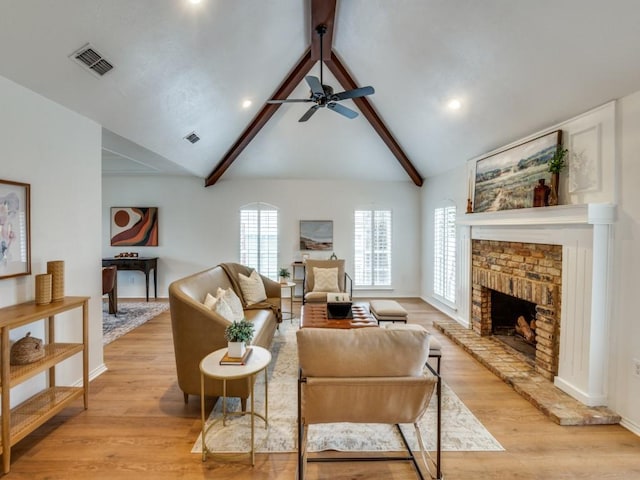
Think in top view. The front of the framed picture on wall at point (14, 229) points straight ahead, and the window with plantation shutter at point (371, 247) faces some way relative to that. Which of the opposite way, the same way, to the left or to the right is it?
to the right

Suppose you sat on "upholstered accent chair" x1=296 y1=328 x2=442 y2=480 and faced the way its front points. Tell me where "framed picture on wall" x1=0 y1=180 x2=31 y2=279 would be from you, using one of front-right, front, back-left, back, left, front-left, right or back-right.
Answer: left

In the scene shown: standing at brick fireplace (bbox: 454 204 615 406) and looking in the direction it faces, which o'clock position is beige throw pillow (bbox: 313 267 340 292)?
The beige throw pillow is roughly at 2 o'clock from the brick fireplace.

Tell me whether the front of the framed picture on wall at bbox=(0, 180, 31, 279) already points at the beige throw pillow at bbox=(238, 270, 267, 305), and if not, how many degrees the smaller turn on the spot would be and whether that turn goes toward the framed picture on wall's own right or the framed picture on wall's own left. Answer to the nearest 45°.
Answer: approximately 45° to the framed picture on wall's own left

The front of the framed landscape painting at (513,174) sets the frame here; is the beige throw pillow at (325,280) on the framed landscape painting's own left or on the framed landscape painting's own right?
on the framed landscape painting's own right

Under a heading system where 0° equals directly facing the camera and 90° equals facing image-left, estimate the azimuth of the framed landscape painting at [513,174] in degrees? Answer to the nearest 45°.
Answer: approximately 45°

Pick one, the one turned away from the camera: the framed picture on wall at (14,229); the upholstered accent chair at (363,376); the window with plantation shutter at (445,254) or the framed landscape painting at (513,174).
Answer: the upholstered accent chair

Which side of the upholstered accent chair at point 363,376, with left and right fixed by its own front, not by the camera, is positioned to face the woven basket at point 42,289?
left

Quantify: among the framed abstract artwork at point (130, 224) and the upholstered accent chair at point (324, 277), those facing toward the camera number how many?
2

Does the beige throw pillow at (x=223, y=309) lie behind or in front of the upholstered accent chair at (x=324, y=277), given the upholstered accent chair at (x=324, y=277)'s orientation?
in front

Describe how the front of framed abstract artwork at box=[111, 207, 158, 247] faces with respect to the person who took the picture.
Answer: facing the viewer

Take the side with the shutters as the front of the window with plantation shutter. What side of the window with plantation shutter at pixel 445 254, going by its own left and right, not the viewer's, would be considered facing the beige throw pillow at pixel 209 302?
front

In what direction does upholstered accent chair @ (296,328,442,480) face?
away from the camera

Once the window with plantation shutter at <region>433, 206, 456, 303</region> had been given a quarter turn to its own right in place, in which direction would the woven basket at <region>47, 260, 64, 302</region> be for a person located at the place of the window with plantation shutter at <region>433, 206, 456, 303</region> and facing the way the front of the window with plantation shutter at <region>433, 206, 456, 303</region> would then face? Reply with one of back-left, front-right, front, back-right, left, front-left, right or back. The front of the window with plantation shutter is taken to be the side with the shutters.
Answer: left

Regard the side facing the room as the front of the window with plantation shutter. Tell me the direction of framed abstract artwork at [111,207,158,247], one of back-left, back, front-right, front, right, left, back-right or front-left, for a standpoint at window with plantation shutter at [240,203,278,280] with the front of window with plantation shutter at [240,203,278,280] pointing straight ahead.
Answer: right

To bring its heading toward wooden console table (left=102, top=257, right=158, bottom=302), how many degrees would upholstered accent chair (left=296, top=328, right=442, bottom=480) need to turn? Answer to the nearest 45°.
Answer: approximately 45° to its left

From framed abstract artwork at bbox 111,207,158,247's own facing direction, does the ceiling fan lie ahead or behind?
ahead

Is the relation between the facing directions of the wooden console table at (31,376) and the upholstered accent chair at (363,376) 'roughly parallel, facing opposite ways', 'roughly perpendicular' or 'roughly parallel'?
roughly perpendicular

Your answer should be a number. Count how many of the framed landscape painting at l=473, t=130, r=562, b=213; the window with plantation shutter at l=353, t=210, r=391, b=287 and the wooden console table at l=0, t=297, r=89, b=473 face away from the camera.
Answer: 0

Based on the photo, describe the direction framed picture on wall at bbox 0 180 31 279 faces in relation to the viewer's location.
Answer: facing the viewer and to the right of the viewer

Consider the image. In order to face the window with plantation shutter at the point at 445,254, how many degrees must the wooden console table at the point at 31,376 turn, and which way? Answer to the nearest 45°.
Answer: approximately 45° to its left

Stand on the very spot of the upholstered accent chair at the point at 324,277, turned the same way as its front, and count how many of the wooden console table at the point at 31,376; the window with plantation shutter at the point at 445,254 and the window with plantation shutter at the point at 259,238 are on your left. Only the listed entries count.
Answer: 1
